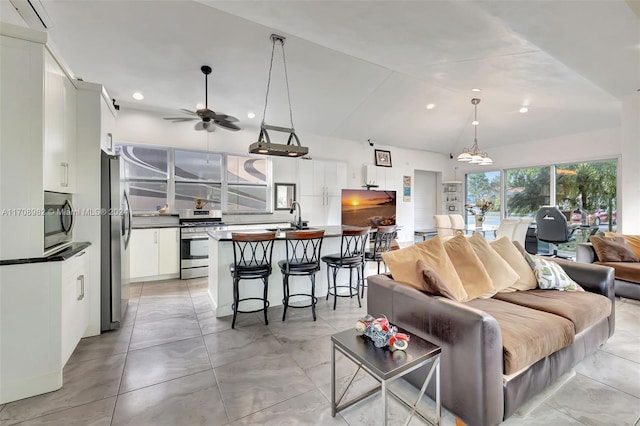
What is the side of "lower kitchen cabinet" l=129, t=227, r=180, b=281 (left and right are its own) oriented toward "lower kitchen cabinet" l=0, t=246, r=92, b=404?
front

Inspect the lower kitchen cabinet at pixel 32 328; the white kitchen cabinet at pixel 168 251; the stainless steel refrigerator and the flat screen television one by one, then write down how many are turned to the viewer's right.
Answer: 2

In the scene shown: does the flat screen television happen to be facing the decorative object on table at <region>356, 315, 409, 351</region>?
yes

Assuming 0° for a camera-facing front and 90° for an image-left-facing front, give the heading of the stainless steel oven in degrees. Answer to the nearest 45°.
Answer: approximately 0°

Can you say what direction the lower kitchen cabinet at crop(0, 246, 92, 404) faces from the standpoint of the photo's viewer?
facing to the right of the viewer

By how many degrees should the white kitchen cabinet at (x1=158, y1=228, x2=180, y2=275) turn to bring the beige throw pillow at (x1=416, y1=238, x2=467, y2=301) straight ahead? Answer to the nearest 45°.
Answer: approximately 45° to its left

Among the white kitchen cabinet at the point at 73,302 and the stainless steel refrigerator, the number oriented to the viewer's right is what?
2

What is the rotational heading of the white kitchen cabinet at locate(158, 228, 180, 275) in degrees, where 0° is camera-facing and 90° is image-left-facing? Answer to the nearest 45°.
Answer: approximately 0°

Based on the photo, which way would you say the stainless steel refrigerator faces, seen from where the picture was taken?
facing to the right of the viewer

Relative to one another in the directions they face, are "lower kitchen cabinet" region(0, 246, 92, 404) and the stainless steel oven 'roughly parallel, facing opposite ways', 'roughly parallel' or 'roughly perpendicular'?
roughly perpendicular

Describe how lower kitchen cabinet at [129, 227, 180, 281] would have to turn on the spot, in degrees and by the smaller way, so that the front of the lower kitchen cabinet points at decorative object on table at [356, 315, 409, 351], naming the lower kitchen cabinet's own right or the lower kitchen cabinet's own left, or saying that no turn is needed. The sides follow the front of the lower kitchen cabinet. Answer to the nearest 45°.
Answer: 0° — it already faces it

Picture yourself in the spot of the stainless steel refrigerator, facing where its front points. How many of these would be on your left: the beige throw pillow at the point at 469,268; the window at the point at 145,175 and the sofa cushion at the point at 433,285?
1
